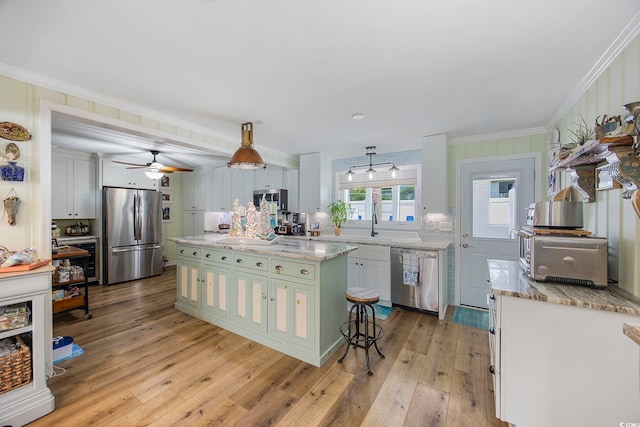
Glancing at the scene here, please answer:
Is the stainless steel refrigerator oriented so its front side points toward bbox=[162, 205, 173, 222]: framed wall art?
no

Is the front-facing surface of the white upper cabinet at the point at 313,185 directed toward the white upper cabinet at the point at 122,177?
no

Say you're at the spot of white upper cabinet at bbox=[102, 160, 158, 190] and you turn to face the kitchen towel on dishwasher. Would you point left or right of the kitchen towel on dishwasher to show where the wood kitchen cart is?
right

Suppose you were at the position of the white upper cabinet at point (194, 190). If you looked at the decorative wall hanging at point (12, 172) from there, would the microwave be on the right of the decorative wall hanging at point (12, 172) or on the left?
left

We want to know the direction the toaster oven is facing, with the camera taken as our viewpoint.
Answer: facing to the left of the viewer

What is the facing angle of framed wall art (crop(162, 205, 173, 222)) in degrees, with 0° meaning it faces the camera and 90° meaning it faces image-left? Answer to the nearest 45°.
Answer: approximately 0°

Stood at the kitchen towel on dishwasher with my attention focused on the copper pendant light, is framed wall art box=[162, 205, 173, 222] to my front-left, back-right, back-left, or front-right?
front-right

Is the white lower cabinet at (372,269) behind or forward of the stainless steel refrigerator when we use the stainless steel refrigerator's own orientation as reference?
forward

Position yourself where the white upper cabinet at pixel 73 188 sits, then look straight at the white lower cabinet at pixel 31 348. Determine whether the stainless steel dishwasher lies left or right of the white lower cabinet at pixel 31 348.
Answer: left

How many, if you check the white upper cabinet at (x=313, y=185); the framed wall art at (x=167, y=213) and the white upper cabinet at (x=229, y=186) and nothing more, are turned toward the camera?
3

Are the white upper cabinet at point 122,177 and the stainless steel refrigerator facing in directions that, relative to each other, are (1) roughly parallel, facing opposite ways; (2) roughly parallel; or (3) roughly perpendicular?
roughly parallel

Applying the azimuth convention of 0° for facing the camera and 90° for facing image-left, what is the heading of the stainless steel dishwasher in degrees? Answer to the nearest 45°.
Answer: approximately 45°

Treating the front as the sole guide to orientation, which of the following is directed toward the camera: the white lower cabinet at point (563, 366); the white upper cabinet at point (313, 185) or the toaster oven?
the white upper cabinet

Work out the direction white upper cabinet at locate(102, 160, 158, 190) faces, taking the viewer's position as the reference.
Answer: facing the viewer and to the right of the viewer

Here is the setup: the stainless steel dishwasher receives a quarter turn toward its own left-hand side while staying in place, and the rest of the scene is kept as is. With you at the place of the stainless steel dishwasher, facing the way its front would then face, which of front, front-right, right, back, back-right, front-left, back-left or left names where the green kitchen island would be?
right

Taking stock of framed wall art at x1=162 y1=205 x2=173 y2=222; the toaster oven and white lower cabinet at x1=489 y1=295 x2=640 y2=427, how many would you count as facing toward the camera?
1

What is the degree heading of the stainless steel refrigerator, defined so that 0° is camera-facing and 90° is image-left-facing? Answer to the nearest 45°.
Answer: approximately 315°

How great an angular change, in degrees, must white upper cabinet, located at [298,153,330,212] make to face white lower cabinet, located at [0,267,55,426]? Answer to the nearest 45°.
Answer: approximately 45° to its right

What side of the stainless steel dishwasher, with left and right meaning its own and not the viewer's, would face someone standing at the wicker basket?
front

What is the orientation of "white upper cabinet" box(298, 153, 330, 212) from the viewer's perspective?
toward the camera
